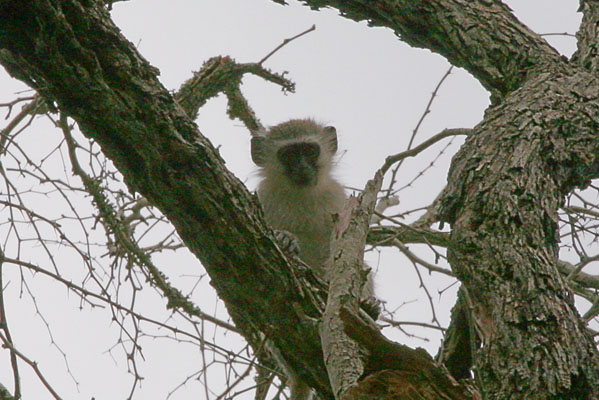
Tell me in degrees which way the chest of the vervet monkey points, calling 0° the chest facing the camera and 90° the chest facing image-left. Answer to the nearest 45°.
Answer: approximately 0°
